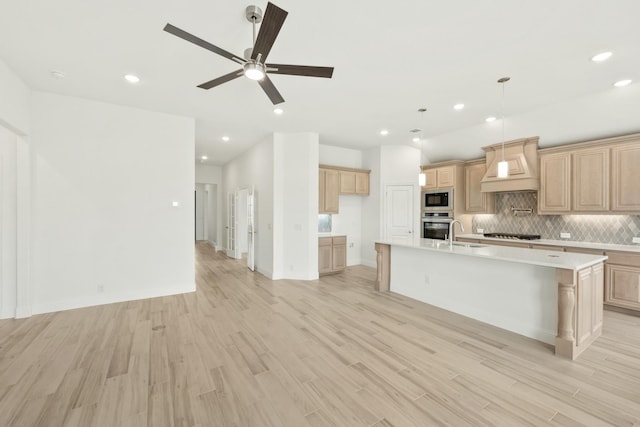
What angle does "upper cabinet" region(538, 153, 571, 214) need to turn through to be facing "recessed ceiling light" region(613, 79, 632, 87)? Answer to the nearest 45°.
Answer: approximately 45° to its left

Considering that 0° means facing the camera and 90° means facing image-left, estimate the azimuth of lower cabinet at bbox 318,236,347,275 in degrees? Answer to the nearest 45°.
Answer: approximately 315°

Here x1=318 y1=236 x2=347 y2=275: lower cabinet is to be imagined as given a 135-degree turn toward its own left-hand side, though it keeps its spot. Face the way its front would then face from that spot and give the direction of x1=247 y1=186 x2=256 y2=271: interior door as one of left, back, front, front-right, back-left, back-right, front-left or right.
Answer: left

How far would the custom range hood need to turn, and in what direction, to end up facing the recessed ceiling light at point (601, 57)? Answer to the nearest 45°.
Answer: approximately 45° to its left

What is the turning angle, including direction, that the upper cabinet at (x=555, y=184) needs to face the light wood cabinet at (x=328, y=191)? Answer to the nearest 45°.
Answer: approximately 90° to its right

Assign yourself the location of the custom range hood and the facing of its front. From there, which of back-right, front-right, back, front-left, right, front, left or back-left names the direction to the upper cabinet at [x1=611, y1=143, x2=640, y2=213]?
back-left

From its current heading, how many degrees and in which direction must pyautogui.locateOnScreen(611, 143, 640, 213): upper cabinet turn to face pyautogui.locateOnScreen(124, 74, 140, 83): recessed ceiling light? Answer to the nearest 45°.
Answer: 0° — it already faces it

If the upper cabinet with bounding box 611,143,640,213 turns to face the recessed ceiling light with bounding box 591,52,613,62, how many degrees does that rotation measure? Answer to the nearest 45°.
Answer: approximately 45° to its left
